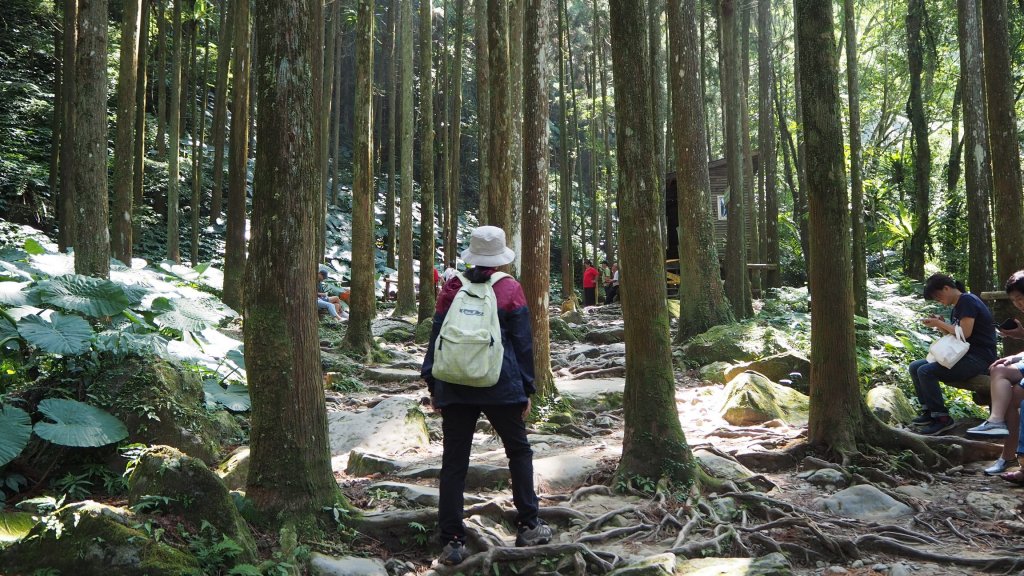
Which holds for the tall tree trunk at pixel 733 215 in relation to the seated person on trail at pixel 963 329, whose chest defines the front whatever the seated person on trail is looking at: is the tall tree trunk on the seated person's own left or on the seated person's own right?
on the seated person's own right

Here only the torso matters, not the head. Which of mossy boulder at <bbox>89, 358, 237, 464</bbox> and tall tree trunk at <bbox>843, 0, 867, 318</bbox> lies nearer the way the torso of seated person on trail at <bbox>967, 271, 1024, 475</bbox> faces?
the mossy boulder

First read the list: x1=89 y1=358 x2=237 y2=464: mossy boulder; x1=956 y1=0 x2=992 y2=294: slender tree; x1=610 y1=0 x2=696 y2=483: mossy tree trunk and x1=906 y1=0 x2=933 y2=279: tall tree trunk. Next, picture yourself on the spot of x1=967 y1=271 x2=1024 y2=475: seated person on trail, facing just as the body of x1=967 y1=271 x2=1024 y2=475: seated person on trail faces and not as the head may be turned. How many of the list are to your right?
2

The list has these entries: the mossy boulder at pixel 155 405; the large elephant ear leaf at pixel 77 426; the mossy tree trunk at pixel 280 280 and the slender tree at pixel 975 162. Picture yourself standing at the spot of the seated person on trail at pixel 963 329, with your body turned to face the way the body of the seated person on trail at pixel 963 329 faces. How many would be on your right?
1

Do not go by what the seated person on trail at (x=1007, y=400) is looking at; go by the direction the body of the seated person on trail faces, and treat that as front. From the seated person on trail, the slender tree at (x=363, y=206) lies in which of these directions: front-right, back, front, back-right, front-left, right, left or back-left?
front

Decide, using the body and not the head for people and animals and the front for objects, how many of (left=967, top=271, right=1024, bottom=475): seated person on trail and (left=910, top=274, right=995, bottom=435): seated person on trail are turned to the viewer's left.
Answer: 2

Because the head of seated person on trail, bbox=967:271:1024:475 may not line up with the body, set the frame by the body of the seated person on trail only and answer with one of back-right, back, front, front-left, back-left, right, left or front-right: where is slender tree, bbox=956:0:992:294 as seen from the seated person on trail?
right

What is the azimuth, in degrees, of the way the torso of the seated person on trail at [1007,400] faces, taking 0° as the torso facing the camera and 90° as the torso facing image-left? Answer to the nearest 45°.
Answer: approximately 90°

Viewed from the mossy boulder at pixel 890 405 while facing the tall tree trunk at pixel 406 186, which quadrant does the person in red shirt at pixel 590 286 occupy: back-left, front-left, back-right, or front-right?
front-right

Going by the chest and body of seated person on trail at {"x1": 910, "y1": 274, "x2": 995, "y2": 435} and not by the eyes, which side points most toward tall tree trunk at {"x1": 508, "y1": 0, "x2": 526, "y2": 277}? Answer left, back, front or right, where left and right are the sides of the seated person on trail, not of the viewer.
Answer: front

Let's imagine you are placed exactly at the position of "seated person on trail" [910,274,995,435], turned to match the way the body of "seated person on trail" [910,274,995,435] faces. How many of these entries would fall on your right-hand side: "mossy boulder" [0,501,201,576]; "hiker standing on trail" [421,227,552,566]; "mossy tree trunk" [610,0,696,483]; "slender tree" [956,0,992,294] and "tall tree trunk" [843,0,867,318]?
2

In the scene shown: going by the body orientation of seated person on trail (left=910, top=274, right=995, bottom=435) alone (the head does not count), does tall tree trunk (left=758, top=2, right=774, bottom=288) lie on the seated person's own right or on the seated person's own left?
on the seated person's own right

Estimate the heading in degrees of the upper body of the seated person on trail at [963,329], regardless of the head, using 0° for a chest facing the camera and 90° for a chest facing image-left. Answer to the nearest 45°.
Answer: approximately 90°
